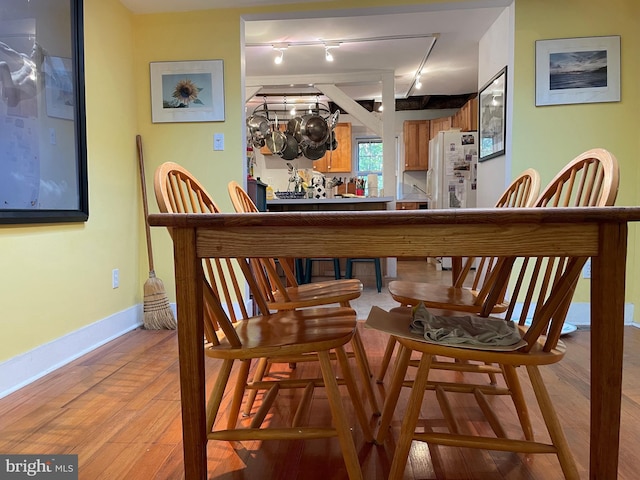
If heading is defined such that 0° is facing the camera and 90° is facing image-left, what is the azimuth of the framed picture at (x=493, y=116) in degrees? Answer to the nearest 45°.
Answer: approximately 45°

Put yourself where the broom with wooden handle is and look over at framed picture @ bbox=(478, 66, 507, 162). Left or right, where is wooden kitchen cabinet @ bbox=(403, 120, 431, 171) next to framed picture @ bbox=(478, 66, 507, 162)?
left

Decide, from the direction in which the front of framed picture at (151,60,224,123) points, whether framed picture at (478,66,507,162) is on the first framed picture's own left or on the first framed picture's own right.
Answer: on the first framed picture's own left

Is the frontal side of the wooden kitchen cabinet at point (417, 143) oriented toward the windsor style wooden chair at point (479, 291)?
yes

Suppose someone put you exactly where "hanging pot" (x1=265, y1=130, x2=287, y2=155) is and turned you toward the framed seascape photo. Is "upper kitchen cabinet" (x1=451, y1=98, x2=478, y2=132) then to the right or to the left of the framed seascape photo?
left
